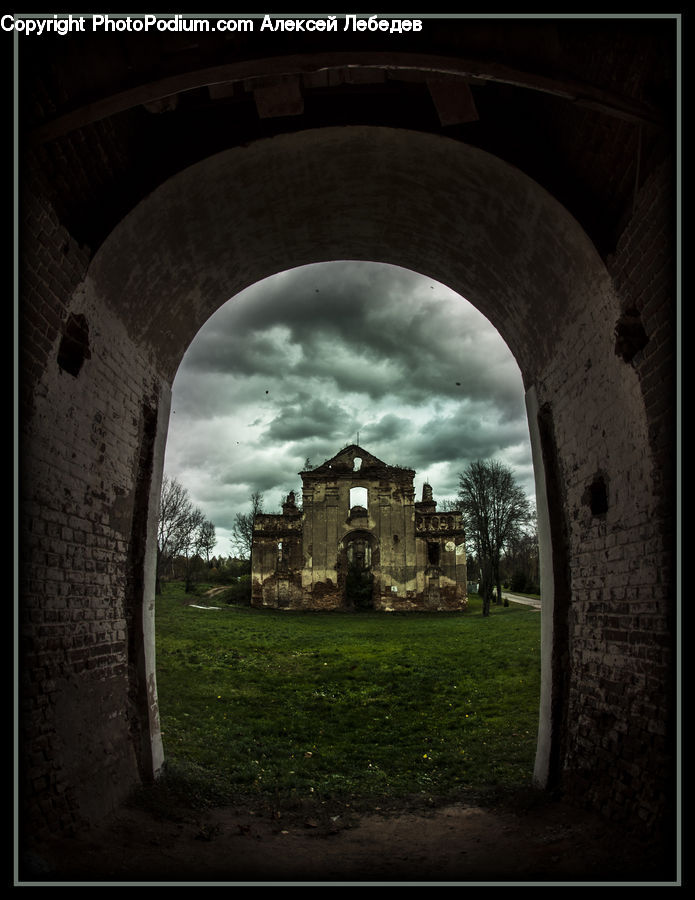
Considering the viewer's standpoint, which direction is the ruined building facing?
facing the viewer

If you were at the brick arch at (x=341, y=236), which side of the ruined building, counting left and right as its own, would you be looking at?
front

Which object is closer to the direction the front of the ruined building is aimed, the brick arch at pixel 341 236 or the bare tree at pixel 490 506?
the brick arch
